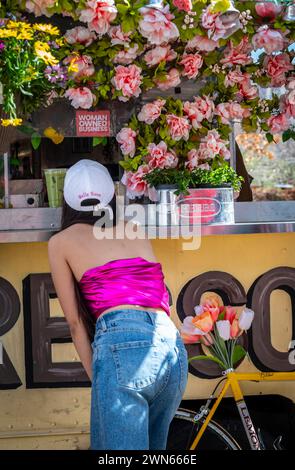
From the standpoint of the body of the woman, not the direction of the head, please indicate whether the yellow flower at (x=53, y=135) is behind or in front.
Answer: in front

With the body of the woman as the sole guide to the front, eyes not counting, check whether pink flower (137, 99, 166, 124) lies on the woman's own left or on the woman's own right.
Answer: on the woman's own right

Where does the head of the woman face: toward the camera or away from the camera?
away from the camera

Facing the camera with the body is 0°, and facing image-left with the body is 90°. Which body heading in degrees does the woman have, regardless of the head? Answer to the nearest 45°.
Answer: approximately 135°

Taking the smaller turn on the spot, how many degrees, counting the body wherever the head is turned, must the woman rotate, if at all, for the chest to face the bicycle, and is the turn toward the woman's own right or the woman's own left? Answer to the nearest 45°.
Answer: approximately 90° to the woman's own right
